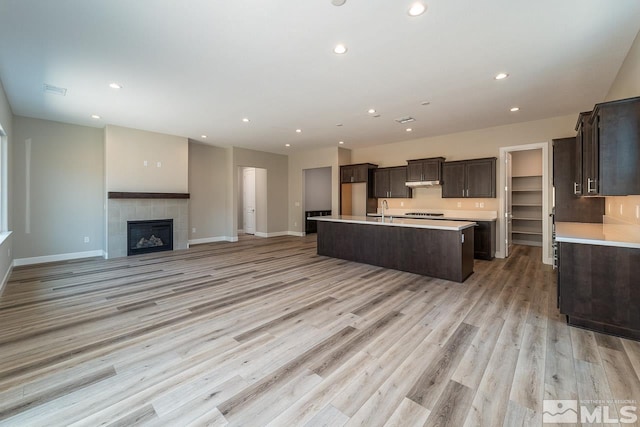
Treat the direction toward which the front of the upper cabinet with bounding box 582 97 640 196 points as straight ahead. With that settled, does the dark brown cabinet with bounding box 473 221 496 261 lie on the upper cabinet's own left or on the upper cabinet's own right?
on the upper cabinet's own right

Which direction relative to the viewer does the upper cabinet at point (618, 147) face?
to the viewer's left

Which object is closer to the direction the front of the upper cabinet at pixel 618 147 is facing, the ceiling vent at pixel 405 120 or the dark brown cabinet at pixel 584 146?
the ceiling vent

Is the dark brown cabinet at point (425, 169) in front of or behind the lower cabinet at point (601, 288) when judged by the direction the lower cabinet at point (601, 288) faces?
in front

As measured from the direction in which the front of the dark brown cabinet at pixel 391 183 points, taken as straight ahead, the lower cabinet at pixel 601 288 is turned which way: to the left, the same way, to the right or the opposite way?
to the right

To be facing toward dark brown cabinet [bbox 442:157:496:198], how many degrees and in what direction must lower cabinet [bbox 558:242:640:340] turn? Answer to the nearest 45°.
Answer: approximately 45° to its right

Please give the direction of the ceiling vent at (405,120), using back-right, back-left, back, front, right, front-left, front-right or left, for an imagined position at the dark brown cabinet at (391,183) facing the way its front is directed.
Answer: front-left

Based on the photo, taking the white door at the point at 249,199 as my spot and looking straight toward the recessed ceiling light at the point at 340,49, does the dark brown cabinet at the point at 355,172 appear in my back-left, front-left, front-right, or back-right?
front-left

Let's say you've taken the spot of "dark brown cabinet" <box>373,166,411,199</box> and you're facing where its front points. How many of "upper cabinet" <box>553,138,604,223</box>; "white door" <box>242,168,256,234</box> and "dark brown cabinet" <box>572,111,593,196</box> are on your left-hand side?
2

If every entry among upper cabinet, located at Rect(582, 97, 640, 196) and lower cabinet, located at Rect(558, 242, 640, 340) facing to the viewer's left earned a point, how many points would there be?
2

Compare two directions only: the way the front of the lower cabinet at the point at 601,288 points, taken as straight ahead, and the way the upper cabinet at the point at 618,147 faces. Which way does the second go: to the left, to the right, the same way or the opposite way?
the same way

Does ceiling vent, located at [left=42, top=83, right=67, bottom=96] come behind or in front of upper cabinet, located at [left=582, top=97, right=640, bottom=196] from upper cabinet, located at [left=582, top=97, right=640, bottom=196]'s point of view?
in front

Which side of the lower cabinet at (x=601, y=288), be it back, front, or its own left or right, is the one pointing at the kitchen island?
front

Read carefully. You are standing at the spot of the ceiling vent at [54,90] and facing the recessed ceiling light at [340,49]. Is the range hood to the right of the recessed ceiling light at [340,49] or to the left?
left

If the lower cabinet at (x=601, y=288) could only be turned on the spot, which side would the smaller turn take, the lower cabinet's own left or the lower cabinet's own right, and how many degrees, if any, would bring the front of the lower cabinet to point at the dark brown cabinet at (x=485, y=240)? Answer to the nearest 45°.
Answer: approximately 45° to the lower cabinet's own right

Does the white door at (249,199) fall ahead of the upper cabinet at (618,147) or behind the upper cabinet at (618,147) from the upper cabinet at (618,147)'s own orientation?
ahead

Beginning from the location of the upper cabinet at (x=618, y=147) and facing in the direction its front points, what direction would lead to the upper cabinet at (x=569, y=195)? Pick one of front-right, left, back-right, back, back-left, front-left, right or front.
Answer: right

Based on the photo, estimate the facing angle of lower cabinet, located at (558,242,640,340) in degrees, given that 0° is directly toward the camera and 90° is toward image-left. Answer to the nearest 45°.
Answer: approximately 90°
